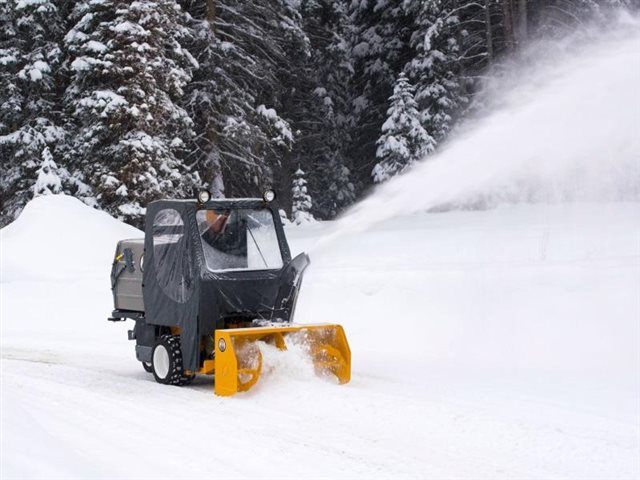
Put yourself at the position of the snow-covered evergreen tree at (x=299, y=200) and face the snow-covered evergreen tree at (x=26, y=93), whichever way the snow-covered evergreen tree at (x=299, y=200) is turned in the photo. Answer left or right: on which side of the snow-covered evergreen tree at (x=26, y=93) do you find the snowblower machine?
left

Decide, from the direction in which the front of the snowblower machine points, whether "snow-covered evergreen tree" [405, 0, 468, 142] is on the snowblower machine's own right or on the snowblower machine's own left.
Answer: on the snowblower machine's own left

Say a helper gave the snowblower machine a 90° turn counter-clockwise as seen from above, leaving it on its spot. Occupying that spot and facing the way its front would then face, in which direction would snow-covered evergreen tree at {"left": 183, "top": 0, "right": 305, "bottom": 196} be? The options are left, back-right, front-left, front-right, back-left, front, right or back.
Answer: front-left

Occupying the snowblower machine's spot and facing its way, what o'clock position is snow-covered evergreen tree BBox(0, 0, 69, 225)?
The snow-covered evergreen tree is roughly at 7 o'clock from the snowblower machine.

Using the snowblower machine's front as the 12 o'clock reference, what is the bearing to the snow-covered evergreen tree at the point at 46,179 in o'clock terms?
The snow-covered evergreen tree is roughly at 7 o'clock from the snowblower machine.

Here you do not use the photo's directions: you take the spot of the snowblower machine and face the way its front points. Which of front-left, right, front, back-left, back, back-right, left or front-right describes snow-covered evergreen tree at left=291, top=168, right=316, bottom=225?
back-left

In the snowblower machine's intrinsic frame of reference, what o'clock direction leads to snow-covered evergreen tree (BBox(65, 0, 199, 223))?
The snow-covered evergreen tree is roughly at 7 o'clock from the snowblower machine.

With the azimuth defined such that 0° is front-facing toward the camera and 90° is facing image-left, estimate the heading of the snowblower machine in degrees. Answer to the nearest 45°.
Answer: approximately 315°

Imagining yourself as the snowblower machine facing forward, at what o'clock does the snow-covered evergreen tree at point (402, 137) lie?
The snow-covered evergreen tree is roughly at 8 o'clock from the snowblower machine.

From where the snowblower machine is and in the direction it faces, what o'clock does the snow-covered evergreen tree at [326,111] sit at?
The snow-covered evergreen tree is roughly at 8 o'clock from the snowblower machine.

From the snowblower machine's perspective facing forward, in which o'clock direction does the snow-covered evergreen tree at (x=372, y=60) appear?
The snow-covered evergreen tree is roughly at 8 o'clock from the snowblower machine.
